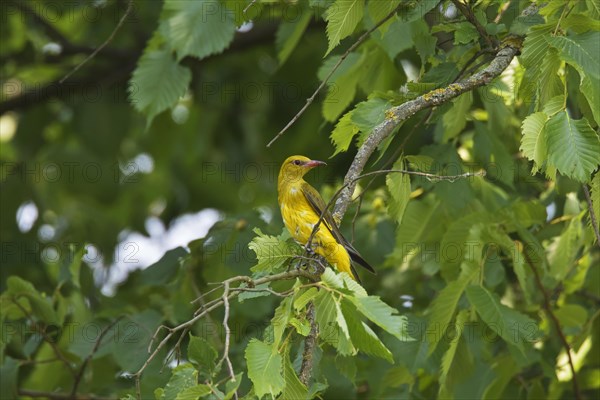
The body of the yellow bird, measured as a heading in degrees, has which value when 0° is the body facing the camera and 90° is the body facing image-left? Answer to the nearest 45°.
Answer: approximately 45°
